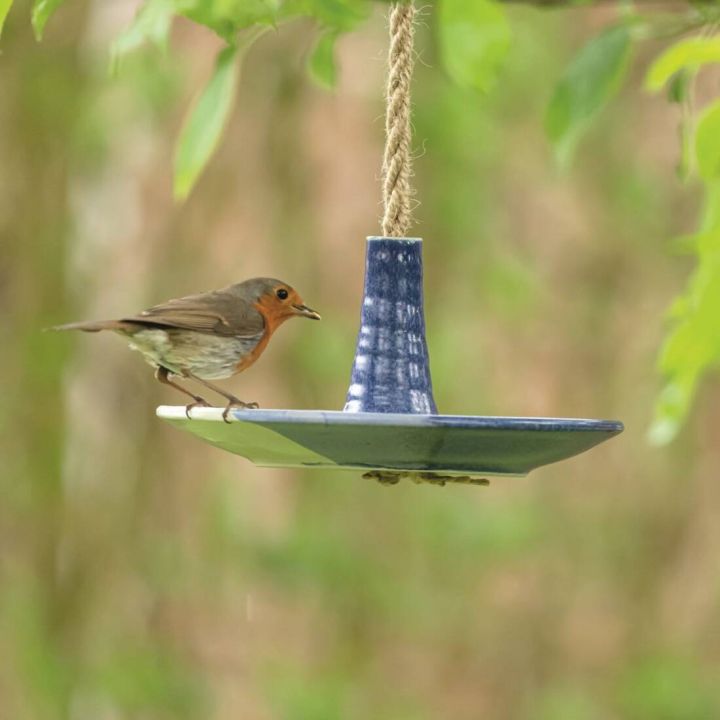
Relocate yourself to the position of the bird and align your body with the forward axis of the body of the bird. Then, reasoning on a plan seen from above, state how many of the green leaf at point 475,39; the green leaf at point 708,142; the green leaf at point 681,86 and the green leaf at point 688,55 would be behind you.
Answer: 0

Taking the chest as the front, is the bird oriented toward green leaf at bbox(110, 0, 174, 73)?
no

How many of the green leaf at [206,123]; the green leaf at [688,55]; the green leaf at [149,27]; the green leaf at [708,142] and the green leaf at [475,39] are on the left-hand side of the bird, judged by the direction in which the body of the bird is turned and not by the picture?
0

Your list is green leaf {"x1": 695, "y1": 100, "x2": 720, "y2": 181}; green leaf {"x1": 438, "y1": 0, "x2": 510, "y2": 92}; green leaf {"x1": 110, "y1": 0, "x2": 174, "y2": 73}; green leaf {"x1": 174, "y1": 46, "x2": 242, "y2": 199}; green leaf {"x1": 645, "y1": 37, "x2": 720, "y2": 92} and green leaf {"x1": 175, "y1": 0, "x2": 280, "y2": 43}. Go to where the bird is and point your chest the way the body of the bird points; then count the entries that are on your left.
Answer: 6

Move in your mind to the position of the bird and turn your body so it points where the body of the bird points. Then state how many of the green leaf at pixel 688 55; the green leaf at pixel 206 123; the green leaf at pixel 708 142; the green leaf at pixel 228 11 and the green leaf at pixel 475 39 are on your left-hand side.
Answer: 0

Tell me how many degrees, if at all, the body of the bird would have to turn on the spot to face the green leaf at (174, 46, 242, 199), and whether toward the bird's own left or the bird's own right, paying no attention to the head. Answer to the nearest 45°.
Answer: approximately 90° to the bird's own right

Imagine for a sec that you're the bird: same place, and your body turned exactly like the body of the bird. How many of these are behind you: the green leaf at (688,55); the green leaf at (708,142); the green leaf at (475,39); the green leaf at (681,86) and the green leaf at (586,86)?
0

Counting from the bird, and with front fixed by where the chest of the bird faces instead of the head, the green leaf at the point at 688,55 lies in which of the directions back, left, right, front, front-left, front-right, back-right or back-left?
front-right

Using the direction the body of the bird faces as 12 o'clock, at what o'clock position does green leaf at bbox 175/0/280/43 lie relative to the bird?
The green leaf is roughly at 3 o'clock from the bird.

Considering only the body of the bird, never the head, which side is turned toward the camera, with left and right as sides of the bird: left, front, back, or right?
right
